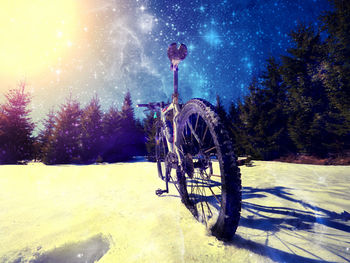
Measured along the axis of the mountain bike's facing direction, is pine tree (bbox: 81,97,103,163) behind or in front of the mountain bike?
in front

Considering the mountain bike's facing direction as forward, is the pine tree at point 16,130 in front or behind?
in front

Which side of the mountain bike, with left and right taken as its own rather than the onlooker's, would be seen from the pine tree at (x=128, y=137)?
front

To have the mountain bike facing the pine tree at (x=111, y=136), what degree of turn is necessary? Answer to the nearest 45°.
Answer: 0° — it already faces it

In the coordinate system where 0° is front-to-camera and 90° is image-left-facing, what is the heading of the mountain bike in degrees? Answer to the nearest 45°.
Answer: approximately 135°

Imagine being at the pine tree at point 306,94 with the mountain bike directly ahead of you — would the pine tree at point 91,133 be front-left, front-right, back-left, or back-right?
front-right

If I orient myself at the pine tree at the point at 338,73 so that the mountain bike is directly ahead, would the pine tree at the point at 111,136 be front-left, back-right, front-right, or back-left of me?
front-right

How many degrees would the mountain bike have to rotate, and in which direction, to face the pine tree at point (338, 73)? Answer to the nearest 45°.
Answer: approximately 90° to its right

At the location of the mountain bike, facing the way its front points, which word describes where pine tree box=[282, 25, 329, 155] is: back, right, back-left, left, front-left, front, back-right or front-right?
right

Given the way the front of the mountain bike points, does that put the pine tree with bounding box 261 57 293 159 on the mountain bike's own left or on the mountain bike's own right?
on the mountain bike's own right
